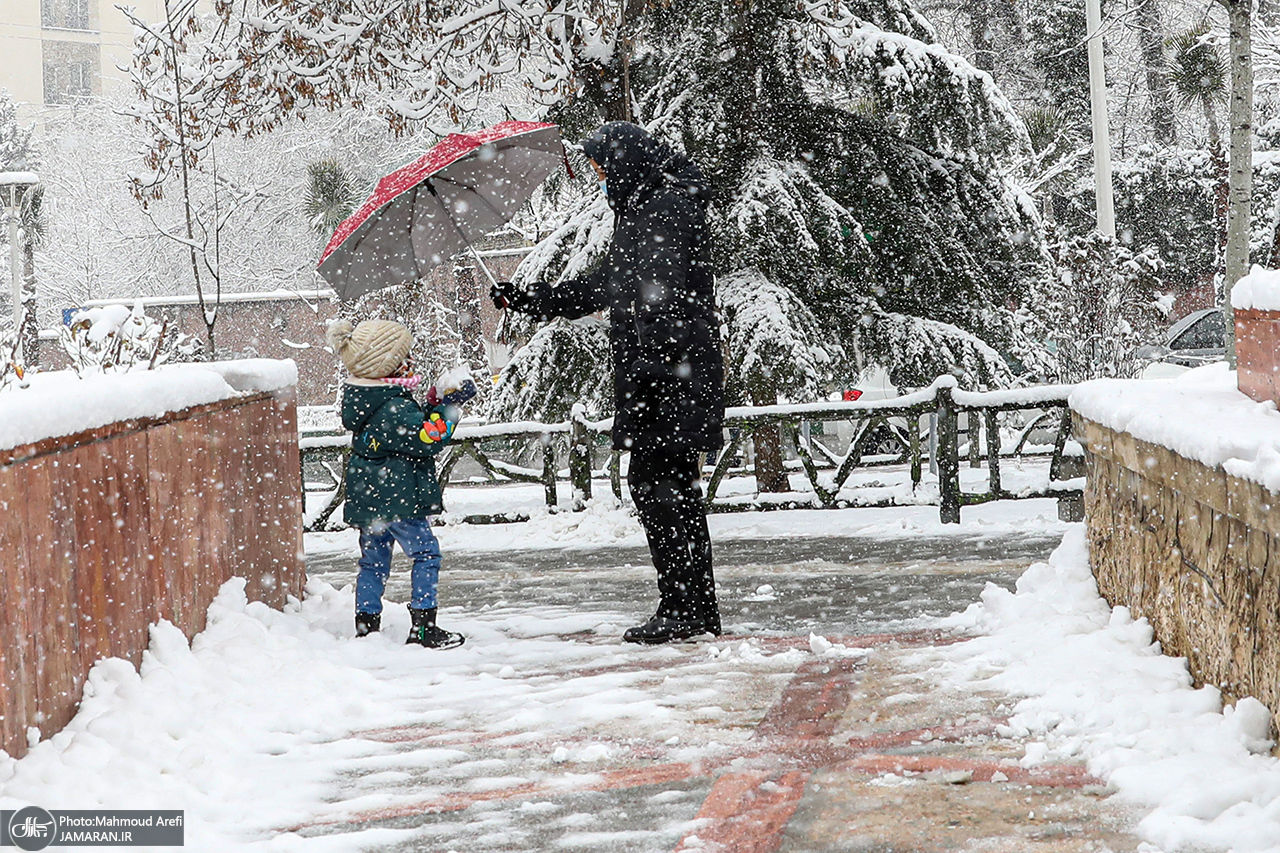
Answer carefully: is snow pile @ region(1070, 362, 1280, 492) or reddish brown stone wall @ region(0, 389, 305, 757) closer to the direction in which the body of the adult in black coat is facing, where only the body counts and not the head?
the reddish brown stone wall

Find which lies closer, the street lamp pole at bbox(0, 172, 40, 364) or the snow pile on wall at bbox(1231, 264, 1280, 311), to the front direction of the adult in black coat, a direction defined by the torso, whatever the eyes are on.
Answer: the street lamp pole

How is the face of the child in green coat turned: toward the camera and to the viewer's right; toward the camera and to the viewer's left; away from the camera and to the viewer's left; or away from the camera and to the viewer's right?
away from the camera and to the viewer's right

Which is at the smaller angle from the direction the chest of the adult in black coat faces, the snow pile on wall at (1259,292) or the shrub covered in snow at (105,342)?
the shrub covered in snow

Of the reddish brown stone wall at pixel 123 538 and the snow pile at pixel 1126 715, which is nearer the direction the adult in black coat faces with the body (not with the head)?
the reddish brown stone wall

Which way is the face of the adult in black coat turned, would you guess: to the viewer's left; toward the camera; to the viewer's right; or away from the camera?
to the viewer's left

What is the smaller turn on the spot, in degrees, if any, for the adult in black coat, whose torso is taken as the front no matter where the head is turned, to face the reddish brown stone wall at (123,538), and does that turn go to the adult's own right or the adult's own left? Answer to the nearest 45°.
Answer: approximately 45° to the adult's own left

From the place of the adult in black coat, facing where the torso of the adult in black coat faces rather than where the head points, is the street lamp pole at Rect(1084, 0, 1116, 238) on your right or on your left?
on your right

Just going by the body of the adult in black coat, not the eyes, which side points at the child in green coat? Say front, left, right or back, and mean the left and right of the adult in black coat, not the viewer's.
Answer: front

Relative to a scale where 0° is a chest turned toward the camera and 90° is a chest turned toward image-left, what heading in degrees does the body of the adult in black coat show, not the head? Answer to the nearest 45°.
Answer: approximately 90°

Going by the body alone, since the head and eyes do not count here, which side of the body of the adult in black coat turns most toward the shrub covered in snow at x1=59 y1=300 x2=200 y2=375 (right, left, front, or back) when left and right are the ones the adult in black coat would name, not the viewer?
front

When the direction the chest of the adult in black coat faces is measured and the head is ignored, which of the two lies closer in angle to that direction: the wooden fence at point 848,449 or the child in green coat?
the child in green coat

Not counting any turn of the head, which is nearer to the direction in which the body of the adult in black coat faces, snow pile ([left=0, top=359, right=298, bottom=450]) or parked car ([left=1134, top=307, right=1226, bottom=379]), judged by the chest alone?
the snow pile
